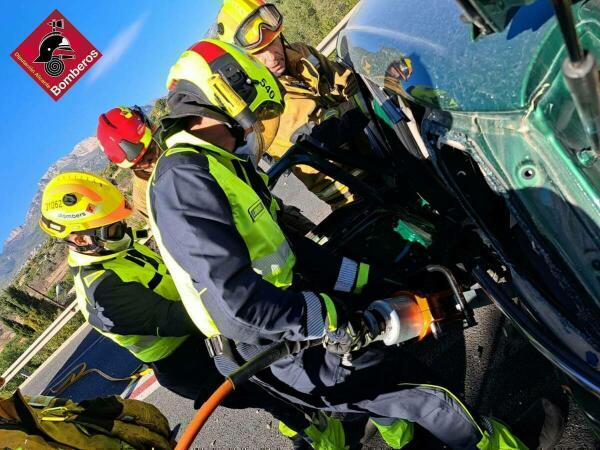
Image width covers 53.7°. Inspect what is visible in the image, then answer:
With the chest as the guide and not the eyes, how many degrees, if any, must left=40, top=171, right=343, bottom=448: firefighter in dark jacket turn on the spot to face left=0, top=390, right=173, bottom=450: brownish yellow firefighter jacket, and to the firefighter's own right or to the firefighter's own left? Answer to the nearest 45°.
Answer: approximately 90° to the firefighter's own right

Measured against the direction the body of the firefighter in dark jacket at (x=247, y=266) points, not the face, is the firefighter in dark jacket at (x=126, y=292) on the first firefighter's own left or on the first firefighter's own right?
on the first firefighter's own left

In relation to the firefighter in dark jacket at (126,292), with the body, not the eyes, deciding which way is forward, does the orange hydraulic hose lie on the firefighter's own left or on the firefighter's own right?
on the firefighter's own right

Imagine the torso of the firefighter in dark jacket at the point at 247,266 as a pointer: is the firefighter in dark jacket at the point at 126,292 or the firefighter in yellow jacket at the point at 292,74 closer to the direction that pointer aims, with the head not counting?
the firefighter in yellow jacket

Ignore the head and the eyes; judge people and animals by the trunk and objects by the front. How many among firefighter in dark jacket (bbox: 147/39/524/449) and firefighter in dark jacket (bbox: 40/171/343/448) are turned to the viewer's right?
2

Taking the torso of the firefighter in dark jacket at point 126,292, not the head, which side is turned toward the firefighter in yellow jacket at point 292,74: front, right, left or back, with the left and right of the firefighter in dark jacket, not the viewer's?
front

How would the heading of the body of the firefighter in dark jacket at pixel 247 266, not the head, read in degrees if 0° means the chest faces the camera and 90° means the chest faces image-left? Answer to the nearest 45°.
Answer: approximately 270°

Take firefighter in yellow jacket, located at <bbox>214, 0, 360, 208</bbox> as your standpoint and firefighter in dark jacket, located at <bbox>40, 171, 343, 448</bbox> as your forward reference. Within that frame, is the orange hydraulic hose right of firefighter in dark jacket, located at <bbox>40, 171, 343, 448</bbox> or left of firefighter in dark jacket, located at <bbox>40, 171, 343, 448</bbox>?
left

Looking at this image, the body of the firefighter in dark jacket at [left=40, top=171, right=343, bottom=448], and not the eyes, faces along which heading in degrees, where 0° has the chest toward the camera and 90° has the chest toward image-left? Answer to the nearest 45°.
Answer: approximately 270°

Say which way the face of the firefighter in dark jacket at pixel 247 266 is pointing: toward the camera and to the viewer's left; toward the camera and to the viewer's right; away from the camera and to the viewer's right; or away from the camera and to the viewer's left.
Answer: away from the camera and to the viewer's right
